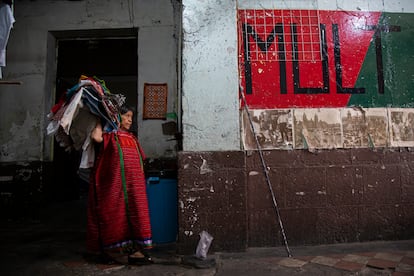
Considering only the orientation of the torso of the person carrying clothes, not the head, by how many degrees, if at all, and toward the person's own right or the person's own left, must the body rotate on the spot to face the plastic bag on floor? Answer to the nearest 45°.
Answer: approximately 45° to the person's own left

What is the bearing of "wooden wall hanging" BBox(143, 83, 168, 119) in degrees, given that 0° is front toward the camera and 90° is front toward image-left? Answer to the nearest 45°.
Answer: approximately 0°

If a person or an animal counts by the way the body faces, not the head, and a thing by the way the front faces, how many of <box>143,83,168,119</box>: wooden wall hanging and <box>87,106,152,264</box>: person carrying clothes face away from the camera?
0

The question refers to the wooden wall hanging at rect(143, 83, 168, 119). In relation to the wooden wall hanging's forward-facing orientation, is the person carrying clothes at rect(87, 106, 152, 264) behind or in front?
in front

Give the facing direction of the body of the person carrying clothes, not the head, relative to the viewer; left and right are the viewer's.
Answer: facing the viewer and to the right of the viewer
